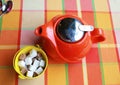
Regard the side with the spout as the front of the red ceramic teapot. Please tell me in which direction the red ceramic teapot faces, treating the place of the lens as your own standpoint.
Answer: facing to the left of the viewer
